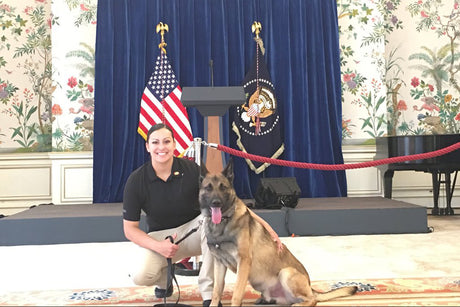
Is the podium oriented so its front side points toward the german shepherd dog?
yes

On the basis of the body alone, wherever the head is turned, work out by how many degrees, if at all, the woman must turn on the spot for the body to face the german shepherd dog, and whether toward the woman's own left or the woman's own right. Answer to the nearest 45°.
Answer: approximately 45° to the woman's own left

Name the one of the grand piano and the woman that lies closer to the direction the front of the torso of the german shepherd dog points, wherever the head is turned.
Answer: the woman

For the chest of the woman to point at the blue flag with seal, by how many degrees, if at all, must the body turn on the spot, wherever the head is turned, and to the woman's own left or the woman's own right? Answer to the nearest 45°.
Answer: approximately 180°

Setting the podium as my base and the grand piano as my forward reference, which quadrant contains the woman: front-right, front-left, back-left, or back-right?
back-right

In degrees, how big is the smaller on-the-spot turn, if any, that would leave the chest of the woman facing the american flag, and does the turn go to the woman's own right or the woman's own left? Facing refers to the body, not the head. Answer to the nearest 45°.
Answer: approximately 180°

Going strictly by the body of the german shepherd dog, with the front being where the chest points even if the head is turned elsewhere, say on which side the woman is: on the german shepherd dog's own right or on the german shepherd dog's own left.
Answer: on the german shepherd dog's own right

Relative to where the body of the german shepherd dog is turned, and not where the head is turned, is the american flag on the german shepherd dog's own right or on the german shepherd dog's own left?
on the german shepherd dog's own right

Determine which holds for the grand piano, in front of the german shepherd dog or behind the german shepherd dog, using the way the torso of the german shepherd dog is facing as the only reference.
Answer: behind

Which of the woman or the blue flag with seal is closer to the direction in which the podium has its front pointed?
the woman

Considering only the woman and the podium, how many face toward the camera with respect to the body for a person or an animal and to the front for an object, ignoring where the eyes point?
2
